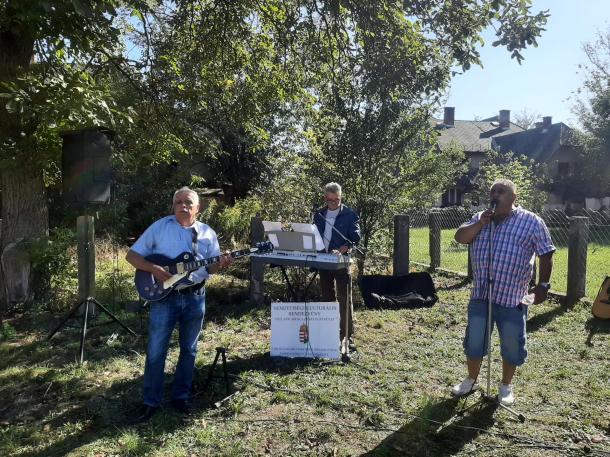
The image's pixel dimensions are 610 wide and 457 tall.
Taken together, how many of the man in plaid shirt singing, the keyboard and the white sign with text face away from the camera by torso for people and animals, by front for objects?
1

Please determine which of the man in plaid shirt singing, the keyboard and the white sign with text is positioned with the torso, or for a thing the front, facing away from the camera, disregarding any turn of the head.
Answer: the keyboard

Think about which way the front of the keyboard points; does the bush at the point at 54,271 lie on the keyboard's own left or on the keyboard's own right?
on the keyboard's own left

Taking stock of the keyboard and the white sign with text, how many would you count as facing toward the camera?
1

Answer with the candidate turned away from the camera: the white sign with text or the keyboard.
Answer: the keyboard

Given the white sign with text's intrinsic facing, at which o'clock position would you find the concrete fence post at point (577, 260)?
The concrete fence post is roughly at 8 o'clock from the white sign with text.

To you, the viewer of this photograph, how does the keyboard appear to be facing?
facing away from the viewer

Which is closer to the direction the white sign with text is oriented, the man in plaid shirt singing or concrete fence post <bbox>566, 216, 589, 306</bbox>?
the man in plaid shirt singing

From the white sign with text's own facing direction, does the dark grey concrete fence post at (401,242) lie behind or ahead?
behind

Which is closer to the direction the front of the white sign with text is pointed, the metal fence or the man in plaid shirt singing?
the man in plaid shirt singing

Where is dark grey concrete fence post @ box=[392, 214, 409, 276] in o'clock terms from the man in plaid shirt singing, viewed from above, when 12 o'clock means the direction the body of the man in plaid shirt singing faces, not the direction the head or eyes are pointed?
The dark grey concrete fence post is roughly at 4 o'clock from the man in plaid shirt singing.

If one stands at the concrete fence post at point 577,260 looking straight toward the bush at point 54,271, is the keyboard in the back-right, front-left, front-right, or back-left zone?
front-left

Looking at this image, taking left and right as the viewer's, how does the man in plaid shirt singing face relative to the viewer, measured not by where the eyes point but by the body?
facing the viewer and to the left of the viewer

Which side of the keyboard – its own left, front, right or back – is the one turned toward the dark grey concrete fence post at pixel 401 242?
front

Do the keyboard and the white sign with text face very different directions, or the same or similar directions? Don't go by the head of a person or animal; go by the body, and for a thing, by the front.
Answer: very different directions

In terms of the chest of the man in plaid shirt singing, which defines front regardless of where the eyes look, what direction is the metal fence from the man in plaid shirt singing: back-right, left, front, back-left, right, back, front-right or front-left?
back-right

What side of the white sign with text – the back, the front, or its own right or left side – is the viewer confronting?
front
